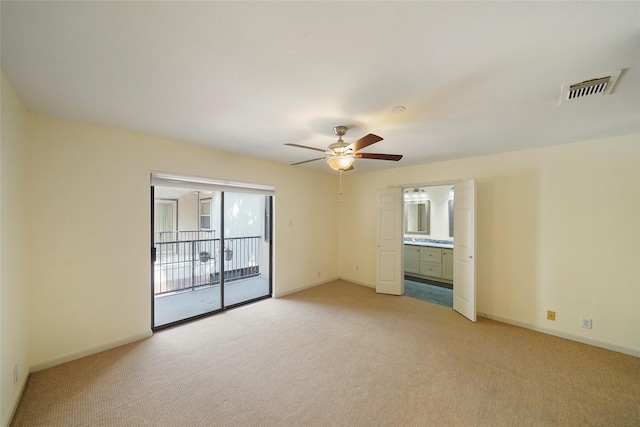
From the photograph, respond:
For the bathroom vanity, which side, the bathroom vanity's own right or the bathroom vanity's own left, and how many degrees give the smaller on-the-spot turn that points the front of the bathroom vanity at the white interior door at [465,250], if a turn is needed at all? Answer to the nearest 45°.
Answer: approximately 45° to the bathroom vanity's own left

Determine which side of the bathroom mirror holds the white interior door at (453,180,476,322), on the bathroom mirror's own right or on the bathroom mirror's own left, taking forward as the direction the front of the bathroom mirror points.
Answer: on the bathroom mirror's own left

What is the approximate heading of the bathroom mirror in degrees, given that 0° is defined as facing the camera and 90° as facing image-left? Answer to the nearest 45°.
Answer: approximately 45°

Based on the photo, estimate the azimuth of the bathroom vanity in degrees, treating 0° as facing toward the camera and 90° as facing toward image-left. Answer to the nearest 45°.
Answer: approximately 45°

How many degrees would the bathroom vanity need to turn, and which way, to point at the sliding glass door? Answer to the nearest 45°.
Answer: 0° — it already faces it

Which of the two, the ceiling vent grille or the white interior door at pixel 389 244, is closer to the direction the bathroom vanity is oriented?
the white interior door

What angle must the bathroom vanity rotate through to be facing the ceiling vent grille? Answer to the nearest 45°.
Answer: approximately 45° to its left

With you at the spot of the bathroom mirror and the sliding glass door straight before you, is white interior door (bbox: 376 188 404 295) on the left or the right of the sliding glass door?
left
